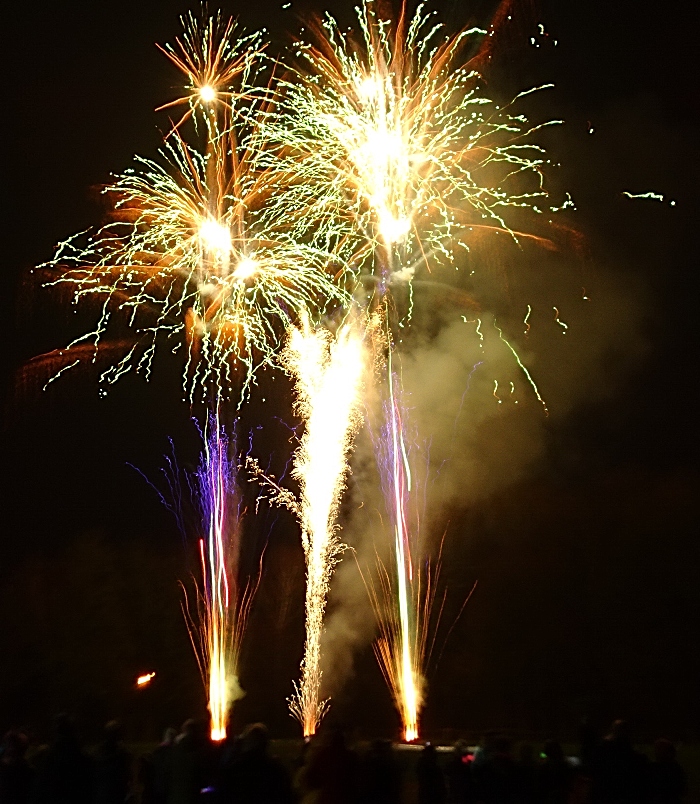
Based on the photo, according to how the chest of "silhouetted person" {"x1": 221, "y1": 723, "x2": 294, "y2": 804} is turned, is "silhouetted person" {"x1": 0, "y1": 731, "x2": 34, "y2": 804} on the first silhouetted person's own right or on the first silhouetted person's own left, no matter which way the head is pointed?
on the first silhouetted person's own left

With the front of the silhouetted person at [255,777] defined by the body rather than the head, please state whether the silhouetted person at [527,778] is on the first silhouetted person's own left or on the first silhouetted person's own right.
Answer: on the first silhouetted person's own right

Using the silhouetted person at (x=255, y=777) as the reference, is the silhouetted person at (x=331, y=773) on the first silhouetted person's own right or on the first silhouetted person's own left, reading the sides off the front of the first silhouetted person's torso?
on the first silhouetted person's own right

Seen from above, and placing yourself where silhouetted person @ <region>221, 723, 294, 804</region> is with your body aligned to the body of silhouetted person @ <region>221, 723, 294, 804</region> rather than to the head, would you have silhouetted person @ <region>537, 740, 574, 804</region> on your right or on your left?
on your right

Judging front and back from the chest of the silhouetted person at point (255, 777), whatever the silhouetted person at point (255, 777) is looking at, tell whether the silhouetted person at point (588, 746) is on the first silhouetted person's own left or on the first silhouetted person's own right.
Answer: on the first silhouetted person's own right

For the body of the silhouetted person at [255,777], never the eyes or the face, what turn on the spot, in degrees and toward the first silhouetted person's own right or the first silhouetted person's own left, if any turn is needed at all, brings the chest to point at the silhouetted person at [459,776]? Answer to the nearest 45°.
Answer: approximately 45° to the first silhouetted person's own right

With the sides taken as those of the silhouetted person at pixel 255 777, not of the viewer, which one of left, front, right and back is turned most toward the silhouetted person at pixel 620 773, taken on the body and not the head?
right

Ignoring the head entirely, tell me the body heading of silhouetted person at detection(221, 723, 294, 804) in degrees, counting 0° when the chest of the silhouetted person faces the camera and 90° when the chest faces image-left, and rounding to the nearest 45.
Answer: approximately 180°
